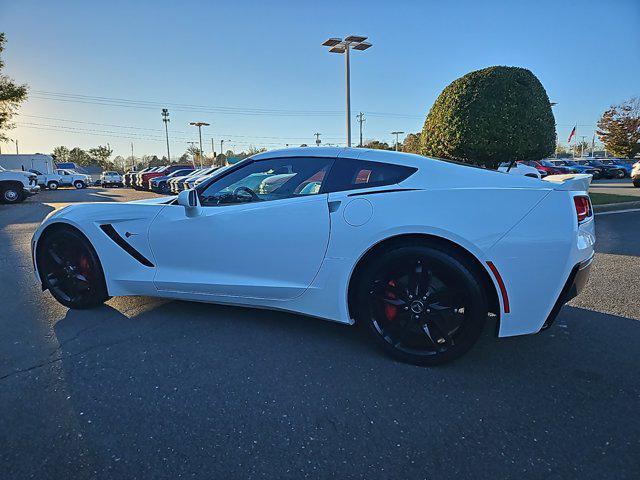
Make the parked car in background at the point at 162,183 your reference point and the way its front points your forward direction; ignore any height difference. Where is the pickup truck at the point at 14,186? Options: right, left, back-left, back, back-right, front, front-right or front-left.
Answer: front

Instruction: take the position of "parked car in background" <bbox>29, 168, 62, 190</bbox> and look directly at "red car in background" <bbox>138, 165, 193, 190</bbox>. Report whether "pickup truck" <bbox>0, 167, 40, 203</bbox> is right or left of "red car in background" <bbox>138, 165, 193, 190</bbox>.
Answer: right

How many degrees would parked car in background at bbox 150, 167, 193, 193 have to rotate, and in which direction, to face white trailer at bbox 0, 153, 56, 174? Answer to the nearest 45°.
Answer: approximately 90° to its right

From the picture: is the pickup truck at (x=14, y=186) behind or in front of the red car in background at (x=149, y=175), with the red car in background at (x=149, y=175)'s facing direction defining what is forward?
in front

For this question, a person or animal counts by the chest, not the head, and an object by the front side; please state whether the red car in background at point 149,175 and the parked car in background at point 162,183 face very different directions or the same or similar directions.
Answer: same or similar directions

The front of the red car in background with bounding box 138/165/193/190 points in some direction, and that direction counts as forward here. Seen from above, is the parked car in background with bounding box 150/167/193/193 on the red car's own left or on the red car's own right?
on the red car's own left

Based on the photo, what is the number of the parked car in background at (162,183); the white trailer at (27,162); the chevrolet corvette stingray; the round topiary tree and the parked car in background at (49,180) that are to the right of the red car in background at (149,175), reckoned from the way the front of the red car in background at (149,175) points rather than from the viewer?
2

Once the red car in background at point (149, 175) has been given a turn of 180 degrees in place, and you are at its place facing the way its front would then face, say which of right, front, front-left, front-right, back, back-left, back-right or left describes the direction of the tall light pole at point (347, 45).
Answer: right

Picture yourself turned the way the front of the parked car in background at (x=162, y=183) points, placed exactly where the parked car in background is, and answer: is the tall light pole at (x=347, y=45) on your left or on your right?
on your left

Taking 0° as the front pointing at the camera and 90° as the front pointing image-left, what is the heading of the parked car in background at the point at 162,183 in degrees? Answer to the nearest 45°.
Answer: approximately 45°

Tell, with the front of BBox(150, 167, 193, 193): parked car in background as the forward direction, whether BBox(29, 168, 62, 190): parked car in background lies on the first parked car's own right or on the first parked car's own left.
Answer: on the first parked car's own right

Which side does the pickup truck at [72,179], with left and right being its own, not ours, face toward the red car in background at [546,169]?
front

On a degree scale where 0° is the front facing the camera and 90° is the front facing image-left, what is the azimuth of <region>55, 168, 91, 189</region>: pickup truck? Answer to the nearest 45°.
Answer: approximately 315°

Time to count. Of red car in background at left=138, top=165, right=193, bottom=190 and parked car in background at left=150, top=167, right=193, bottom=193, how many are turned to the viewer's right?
0

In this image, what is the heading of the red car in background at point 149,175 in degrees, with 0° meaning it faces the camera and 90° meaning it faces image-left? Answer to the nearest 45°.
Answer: approximately 45°

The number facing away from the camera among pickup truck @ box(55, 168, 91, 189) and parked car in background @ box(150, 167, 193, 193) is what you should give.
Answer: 0

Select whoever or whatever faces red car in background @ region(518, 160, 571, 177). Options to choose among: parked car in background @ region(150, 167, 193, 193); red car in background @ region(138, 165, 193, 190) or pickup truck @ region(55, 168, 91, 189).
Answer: the pickup truck
